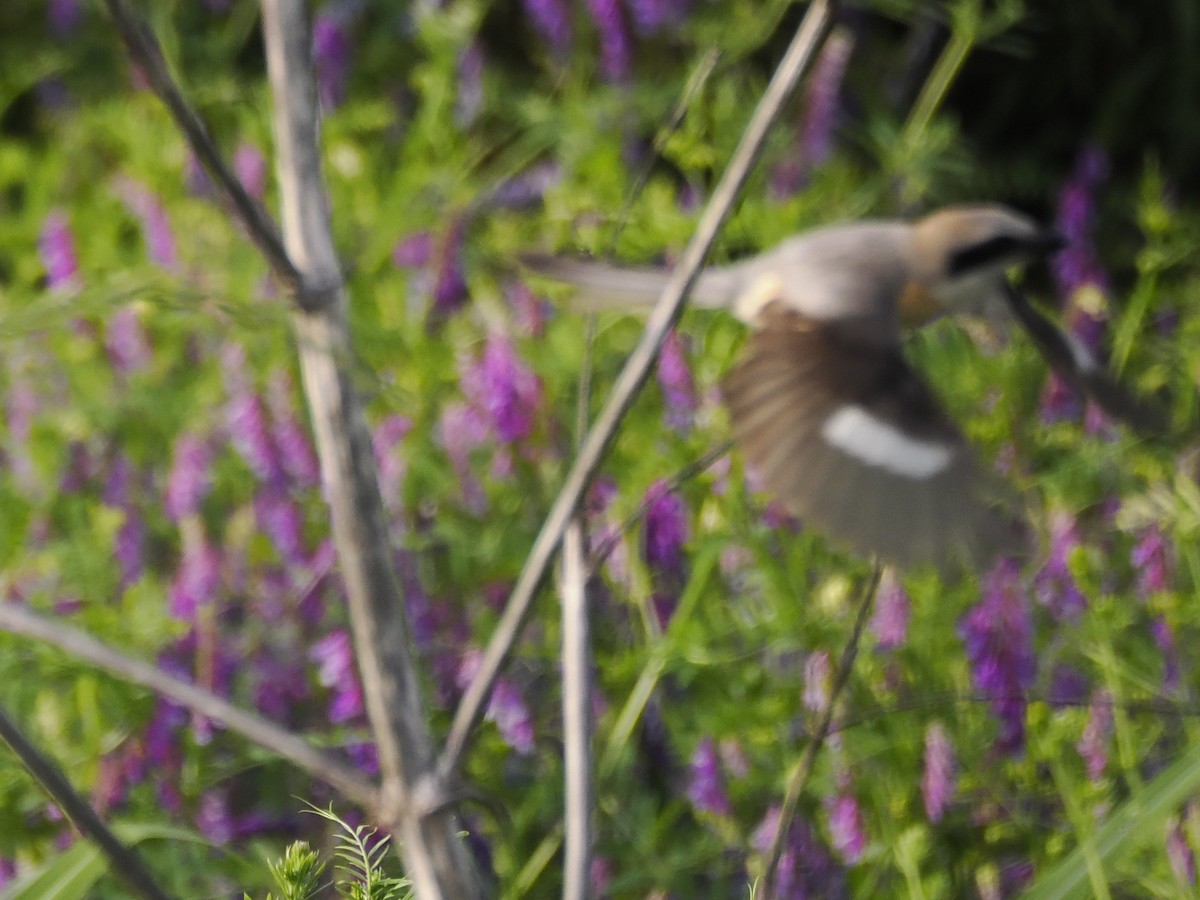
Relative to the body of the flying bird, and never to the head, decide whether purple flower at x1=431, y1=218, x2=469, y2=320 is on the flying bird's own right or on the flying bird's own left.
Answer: on the flying bird's own left

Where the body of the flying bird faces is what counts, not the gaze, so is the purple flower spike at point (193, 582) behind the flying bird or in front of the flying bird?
behind

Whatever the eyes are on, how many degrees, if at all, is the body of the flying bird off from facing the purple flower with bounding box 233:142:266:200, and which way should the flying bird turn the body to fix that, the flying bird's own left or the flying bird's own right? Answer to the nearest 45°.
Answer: approximately 135° to the flying bird's own left

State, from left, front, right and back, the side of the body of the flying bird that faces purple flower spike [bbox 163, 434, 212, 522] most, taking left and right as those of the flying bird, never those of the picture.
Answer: back

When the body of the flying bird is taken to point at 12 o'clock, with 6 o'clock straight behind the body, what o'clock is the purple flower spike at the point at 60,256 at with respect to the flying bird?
The purple flower spike is roughly at 7 o'clock from the flying bird.

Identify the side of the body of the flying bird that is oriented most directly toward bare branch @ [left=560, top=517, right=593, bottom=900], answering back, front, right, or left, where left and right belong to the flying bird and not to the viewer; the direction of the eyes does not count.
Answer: back

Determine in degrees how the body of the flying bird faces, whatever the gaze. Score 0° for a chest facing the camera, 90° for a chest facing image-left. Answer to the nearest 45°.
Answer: approximately 270°

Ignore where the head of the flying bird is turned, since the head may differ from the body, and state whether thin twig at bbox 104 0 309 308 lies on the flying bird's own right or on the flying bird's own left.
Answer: on the flying bird's own right
